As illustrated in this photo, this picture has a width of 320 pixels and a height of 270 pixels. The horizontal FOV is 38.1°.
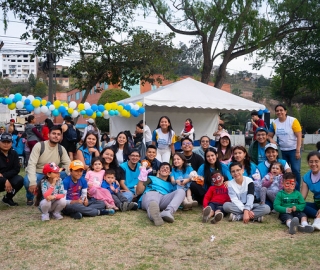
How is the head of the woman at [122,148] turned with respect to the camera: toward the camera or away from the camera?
toward the camera

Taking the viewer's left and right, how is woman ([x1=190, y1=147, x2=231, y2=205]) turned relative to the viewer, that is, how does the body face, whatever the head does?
facing the viewer

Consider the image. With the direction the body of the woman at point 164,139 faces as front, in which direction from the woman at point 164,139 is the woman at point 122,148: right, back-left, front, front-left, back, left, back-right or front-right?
front-right

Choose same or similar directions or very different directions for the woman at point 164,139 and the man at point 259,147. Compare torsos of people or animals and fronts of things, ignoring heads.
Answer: same or similar directions

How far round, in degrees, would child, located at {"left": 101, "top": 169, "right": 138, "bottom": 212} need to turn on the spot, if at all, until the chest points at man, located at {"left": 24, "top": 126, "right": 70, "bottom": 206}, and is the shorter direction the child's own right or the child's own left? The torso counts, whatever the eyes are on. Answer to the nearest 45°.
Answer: approximately 135° to the child's own right

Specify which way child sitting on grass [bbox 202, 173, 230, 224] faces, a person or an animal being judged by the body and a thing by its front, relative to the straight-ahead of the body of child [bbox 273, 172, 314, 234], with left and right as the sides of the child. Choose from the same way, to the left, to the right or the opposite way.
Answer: the same way

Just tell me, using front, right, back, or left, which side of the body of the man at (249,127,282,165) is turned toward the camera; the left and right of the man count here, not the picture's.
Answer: front

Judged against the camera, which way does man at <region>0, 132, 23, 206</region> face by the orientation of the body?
toward the camera

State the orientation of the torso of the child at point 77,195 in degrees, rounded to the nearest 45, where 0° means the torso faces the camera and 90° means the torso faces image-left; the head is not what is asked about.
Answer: approximately 315°

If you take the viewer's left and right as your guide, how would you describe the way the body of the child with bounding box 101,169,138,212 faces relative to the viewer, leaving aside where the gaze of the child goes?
facing the viewer and to the right of the viewer

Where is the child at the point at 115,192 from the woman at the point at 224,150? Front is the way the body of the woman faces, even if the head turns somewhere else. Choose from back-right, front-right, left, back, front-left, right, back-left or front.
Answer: front-right

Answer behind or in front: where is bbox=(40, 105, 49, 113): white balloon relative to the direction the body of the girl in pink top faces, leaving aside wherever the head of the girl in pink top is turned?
behind

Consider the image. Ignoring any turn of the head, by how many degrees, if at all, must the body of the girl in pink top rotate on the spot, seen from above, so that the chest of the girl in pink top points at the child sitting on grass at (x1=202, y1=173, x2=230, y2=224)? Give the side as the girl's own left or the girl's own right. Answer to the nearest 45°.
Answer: approximately 45° to the girl's own left

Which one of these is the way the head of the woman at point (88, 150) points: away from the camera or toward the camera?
toward the camera

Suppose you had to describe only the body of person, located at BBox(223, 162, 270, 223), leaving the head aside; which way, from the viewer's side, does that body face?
toward the camera
